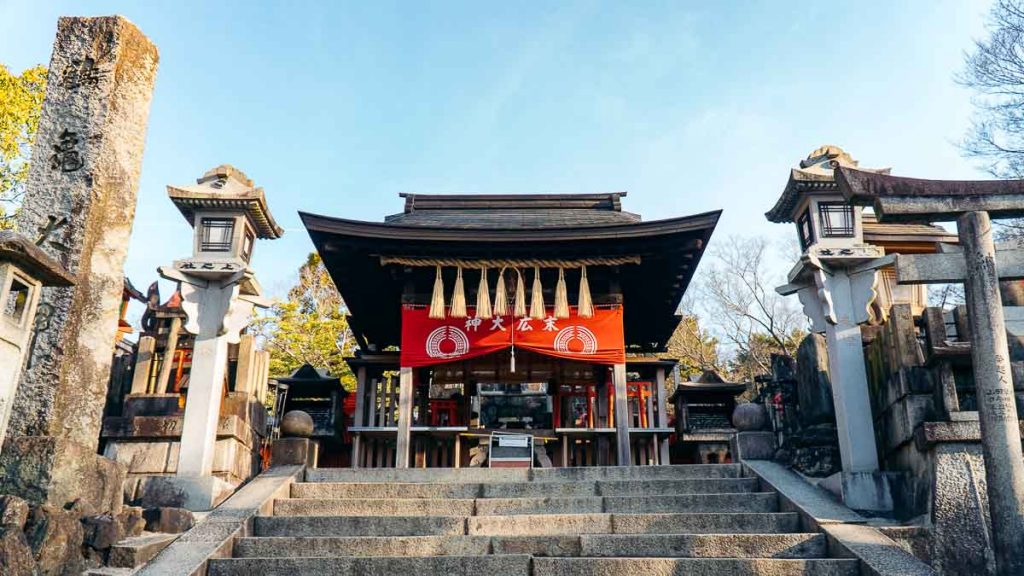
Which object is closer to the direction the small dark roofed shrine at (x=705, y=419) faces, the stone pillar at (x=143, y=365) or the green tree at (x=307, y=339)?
the stone pillar

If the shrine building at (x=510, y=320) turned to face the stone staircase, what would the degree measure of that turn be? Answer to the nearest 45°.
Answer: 0° — it already faces it

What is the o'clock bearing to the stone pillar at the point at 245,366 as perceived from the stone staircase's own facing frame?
The stone pillar is roughly at 4 o'clock from the stone staircase.

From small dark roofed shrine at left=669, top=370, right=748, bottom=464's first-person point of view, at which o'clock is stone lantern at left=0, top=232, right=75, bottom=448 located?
The stone lantern is roughly at 1 o'clock from the small dark roofed shrine.

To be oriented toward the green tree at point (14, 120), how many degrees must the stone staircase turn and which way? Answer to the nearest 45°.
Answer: approximately 135° to its right

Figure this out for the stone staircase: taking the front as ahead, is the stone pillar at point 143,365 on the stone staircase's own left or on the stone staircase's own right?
on the stone staircase's own right

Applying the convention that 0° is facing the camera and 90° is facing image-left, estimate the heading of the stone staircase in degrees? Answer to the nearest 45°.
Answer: approximately 0°

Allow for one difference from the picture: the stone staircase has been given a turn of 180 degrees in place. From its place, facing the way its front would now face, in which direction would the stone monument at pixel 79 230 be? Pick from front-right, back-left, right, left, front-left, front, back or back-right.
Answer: left

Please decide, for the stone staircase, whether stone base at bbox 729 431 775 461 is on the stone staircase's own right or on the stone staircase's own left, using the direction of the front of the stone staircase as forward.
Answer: on the stone staircase's own left

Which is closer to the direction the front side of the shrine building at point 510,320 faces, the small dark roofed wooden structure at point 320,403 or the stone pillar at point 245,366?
the stone pillar

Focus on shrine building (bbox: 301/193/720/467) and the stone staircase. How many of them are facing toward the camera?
2

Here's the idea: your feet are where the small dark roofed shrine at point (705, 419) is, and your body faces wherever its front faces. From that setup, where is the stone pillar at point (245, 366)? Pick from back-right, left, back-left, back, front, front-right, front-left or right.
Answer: front-right
